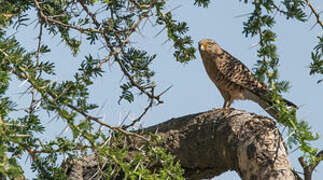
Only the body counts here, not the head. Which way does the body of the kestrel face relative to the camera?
to the viewer's left
